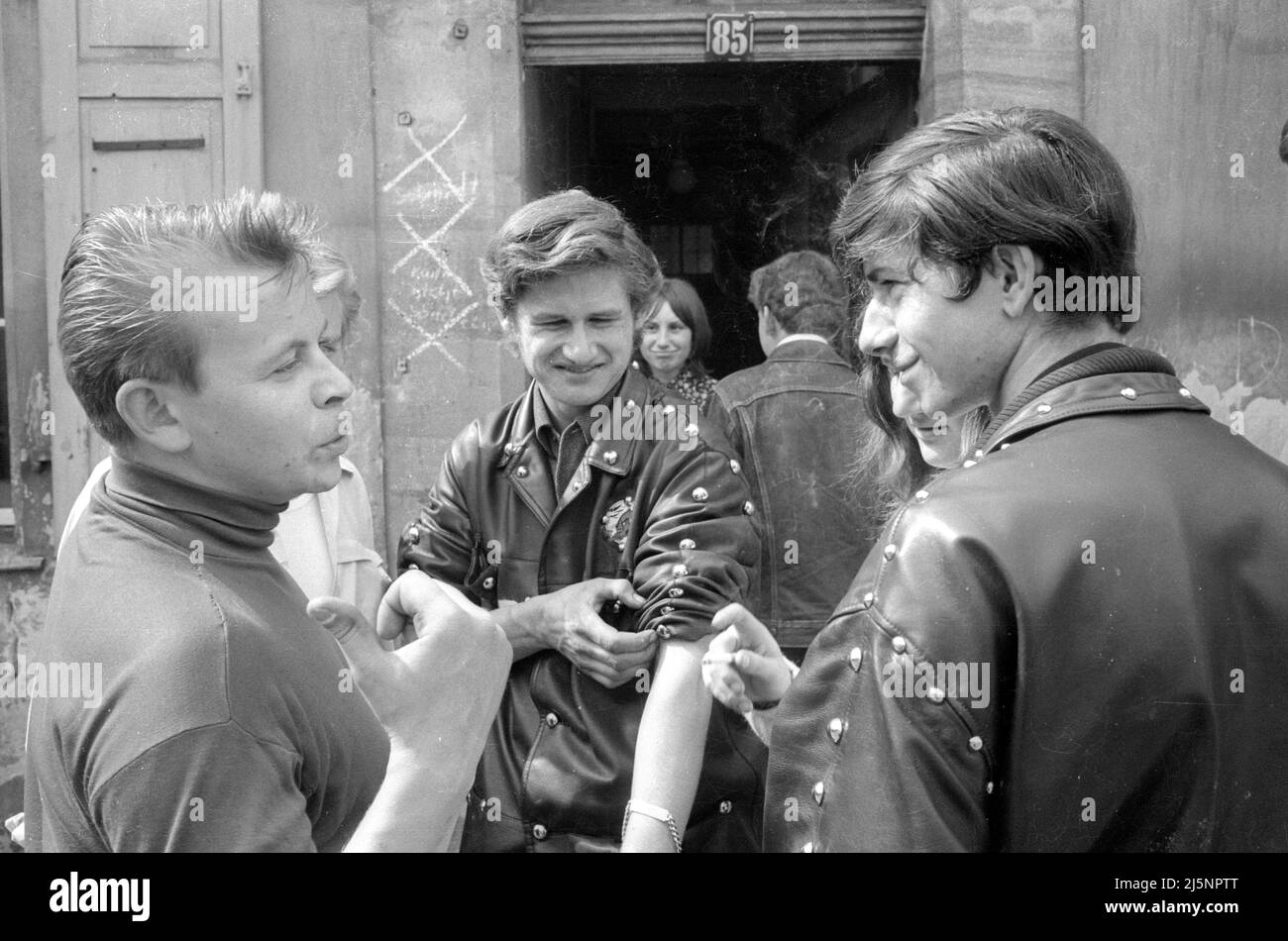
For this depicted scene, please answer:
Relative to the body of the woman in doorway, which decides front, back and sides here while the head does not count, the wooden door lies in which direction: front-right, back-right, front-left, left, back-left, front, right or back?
right

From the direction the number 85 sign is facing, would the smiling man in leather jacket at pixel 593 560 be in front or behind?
in front

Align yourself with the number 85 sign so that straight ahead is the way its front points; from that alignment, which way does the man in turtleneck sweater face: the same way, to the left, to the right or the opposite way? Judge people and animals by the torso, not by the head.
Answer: to the left

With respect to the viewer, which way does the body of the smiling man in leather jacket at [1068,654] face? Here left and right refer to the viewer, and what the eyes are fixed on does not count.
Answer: facing away from the viewer and to the left of the viewer

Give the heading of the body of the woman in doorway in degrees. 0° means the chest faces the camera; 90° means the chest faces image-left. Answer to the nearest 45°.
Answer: approximately 0°

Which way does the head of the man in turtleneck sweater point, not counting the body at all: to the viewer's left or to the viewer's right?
to the viewer's right

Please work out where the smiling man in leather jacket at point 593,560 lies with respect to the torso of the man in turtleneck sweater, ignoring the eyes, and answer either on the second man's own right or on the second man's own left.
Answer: on the second man's own left

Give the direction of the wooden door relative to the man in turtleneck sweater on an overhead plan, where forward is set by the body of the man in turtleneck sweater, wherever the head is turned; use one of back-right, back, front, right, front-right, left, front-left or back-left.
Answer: left

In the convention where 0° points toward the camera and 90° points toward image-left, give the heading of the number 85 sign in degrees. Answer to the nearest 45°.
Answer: approximately 0°

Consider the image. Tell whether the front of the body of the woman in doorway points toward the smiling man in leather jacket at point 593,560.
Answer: yes

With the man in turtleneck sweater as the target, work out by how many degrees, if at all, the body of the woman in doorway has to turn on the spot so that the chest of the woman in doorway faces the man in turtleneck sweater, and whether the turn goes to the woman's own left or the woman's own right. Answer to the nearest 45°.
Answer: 0° — they already face them

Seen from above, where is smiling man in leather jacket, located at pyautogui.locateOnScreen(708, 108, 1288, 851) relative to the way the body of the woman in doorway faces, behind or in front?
in front

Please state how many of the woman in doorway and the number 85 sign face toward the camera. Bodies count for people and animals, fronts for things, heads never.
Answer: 2

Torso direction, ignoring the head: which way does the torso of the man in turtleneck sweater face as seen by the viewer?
to the viewer's right
